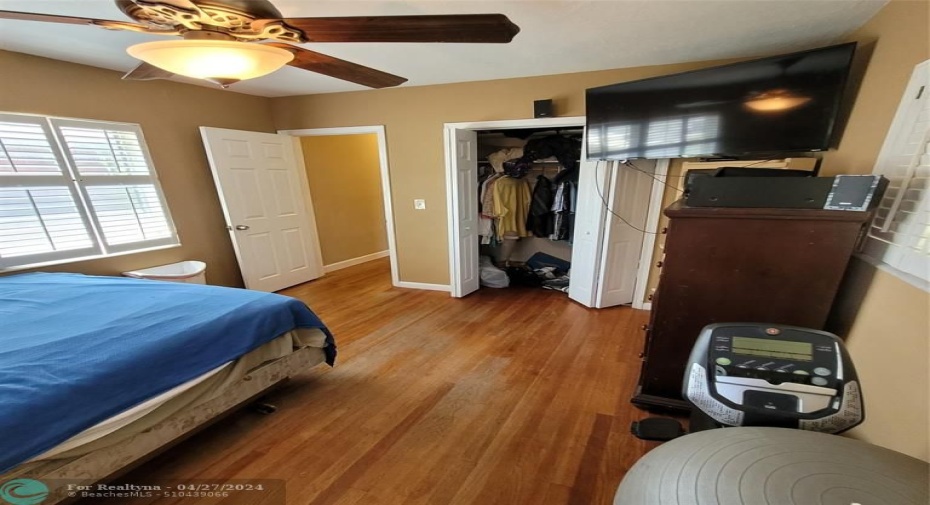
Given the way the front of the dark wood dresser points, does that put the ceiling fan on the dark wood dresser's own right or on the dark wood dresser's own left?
on the dark wood dresser's own left

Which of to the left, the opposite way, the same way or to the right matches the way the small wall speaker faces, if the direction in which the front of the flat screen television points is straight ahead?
to the left

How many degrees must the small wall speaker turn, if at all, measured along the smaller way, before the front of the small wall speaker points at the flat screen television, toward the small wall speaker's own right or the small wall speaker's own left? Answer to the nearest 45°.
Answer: approximately 45° to the small wall speaker's own left

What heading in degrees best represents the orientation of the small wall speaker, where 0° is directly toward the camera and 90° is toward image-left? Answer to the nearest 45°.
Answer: approximately 0°

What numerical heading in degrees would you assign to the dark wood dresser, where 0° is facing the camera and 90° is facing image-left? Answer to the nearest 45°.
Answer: approximately 90°

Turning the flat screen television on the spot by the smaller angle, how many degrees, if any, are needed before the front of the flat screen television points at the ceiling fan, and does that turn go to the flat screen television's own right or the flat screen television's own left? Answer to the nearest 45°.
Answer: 0° — it already faces it

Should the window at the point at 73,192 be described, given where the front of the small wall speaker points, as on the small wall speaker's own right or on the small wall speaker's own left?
on the small wall speaker's own right

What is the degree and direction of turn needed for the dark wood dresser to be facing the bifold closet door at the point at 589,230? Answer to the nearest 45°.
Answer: approximately 45° to its right

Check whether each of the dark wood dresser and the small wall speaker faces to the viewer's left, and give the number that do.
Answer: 1

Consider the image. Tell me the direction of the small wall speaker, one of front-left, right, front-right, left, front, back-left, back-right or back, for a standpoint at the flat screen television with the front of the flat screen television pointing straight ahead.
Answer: front-right
